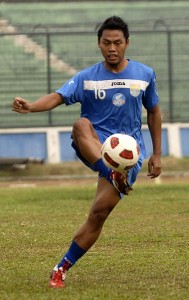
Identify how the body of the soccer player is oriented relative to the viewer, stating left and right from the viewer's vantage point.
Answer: facing the viewer

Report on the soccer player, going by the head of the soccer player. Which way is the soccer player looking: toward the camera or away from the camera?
toward the camera

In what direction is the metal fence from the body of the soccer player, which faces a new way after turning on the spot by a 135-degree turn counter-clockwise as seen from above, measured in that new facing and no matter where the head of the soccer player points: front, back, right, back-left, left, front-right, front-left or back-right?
front-left
